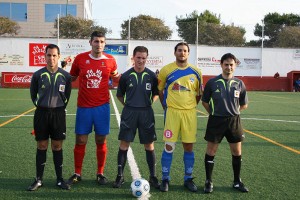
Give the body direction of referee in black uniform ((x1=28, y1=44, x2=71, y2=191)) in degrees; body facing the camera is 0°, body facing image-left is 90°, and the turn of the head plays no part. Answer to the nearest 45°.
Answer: approximately 0°

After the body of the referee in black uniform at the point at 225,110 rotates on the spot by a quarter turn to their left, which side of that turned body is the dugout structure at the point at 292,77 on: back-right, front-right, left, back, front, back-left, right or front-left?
left

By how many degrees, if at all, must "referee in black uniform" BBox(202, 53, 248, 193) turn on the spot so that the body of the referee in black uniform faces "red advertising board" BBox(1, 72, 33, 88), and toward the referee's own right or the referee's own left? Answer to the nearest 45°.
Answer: approximately 135° to the referee's own right

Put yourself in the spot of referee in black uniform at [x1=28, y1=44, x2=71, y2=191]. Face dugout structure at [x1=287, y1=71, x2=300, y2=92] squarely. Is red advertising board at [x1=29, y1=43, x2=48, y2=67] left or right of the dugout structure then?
left

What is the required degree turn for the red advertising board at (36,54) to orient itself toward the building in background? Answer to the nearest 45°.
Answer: approximately 180°

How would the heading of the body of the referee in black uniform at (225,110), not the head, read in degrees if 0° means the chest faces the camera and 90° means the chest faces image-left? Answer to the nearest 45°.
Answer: approximately 0°

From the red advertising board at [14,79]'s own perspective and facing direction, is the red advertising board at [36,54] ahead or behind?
behind

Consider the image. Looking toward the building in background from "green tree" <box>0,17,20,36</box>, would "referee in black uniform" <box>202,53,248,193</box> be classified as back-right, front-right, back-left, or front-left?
back-right

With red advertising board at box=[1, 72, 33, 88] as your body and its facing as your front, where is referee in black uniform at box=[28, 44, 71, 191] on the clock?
The referee in black uniform is roughly at 12 o'clock from the red advertising board.

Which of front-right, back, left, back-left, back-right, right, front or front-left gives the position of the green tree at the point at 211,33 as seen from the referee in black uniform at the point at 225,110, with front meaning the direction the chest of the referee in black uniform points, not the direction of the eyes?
back

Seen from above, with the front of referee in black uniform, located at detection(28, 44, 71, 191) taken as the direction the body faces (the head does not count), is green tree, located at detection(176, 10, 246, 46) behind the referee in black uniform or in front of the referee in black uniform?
behind
